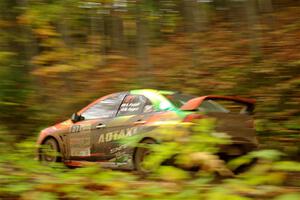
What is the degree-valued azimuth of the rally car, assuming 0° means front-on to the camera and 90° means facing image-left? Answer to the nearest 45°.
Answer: approximately 135°
